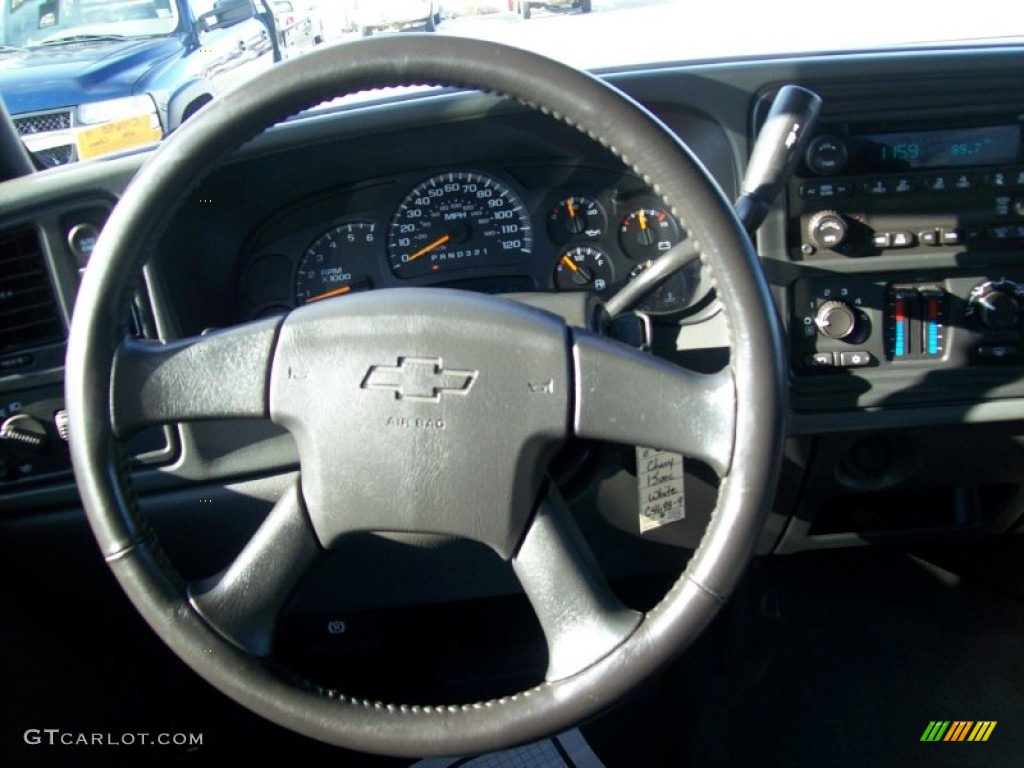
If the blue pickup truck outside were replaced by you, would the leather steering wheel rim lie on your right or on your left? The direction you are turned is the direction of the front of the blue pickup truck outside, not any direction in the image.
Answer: on your left

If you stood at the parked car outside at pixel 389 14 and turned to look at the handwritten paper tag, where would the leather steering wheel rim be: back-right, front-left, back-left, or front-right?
front-right

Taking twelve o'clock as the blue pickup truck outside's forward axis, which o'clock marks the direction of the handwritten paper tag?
The handwritten paper tag is roughly at 10 o'clock from the blue pickup truck outside.

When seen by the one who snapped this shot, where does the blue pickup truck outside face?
facing the viewer and to the left of the viewer
